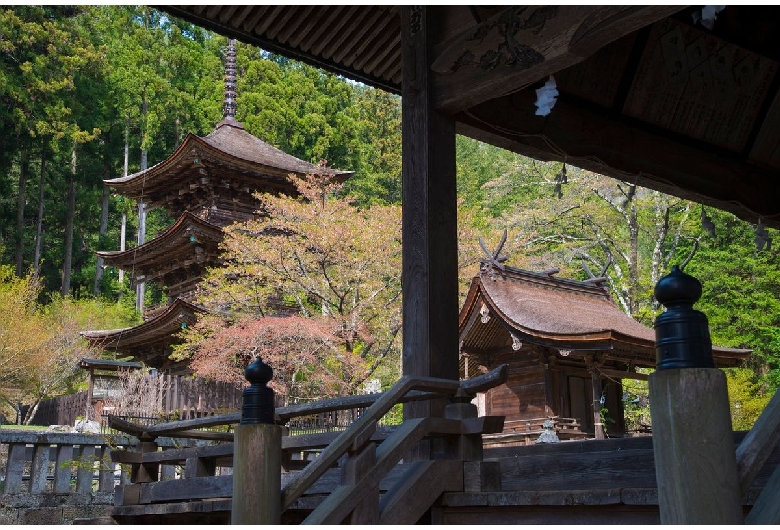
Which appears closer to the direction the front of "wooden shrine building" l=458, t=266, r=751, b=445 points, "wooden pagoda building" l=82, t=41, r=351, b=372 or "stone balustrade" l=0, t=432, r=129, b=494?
the stone balustrade

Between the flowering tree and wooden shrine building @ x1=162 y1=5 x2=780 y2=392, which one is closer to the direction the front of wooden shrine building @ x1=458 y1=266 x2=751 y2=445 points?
the wooden shrine building

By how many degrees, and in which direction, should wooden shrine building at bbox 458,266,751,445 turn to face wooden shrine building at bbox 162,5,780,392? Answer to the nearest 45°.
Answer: approximately 45° to its right

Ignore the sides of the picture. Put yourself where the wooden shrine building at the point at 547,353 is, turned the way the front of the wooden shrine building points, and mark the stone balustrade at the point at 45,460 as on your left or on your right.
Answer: on your right
